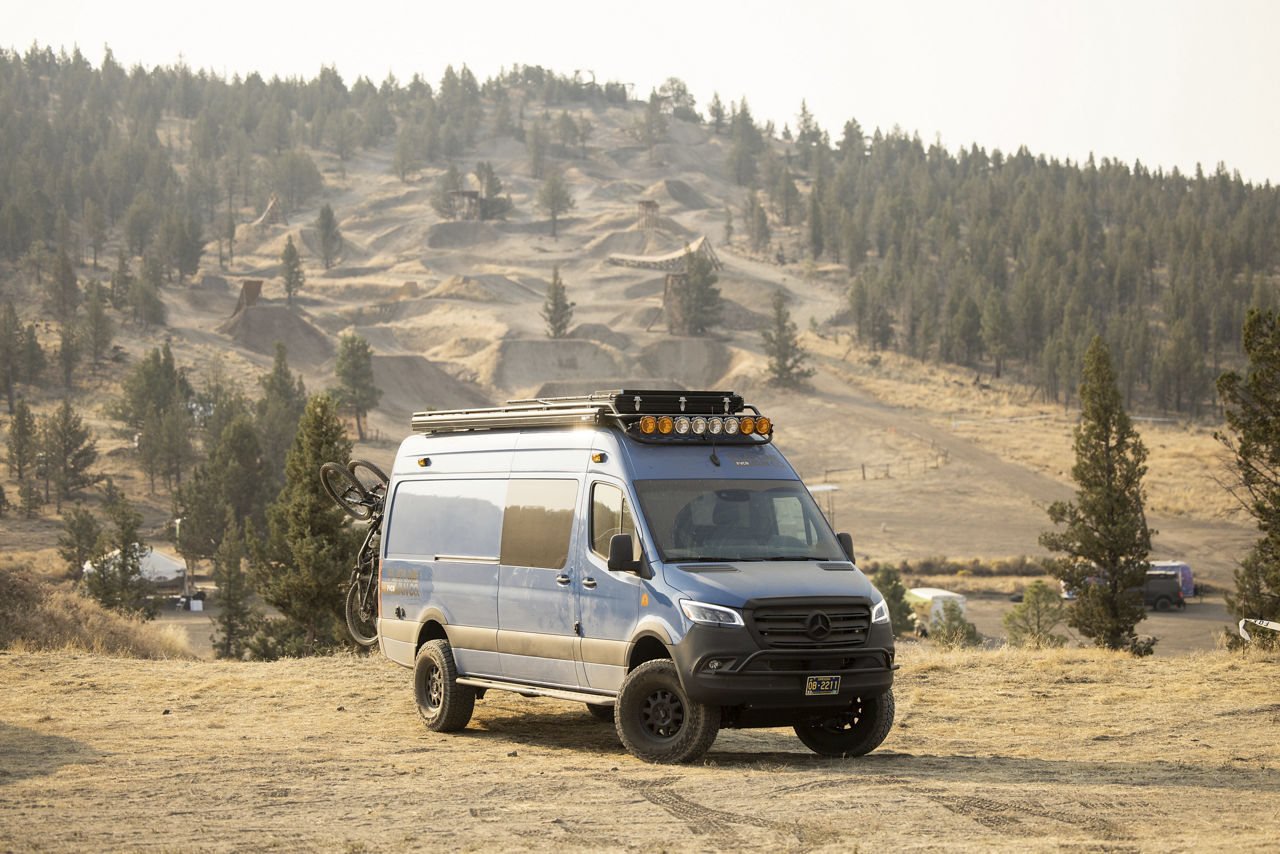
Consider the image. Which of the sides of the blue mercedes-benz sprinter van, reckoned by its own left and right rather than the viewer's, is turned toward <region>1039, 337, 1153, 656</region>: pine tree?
left

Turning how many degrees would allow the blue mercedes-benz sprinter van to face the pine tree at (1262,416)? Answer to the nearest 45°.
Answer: approximately 90° to its left

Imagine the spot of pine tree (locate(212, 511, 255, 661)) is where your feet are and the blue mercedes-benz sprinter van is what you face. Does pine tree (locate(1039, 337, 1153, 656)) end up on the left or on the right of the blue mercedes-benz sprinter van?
left

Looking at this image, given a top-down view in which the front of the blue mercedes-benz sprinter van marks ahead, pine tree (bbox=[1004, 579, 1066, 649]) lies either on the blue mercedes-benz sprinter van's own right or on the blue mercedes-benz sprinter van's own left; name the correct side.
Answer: on the blue mercedes-benz sprinter van's own left

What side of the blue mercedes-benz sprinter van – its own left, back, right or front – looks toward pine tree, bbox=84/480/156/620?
back

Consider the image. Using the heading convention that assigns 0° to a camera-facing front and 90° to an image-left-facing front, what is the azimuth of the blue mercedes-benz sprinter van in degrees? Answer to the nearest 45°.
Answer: approximately 315°

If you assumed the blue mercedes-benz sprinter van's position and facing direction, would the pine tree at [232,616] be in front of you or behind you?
behind
